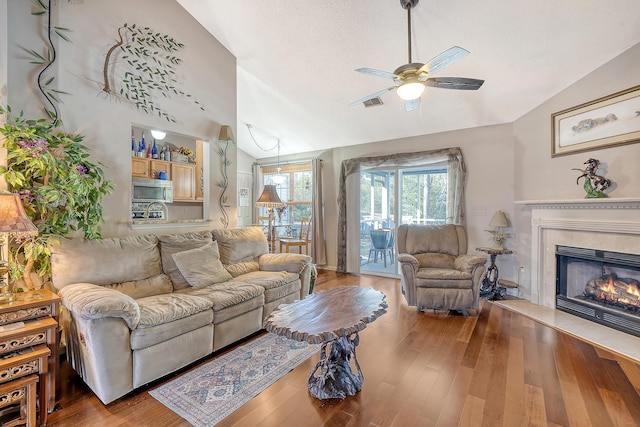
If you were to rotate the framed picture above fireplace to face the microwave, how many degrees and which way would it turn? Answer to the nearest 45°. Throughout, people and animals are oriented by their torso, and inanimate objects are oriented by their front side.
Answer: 0° — it already faces it

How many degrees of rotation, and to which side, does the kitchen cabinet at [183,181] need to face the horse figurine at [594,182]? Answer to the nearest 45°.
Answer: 0° — it already faces it

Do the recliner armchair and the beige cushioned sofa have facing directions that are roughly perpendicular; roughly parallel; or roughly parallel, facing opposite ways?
roughly perpendicular

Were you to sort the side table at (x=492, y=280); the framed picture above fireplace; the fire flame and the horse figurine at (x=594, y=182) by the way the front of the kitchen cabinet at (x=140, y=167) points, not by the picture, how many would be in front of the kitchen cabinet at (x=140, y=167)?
4

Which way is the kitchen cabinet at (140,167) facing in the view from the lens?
facing the viewer and to the right of the viewer

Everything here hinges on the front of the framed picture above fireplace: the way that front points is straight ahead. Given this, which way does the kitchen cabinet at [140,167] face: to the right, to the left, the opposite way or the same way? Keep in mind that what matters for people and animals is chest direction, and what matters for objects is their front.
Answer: the opposite way

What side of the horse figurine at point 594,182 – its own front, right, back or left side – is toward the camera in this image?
left

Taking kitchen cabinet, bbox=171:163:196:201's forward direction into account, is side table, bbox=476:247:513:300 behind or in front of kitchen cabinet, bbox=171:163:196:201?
in front

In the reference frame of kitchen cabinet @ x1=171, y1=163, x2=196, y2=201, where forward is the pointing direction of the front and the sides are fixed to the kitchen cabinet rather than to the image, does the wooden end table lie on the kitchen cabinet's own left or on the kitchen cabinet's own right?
on the kitchen cabinet's own right

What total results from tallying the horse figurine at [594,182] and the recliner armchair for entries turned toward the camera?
1

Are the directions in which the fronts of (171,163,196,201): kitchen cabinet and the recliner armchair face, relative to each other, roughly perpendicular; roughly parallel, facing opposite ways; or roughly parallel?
roughly perpendicular

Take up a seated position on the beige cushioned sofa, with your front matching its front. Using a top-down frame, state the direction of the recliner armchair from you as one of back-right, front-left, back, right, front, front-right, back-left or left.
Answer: front-left

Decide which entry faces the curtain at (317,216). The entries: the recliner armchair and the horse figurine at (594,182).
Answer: the horse figurine
